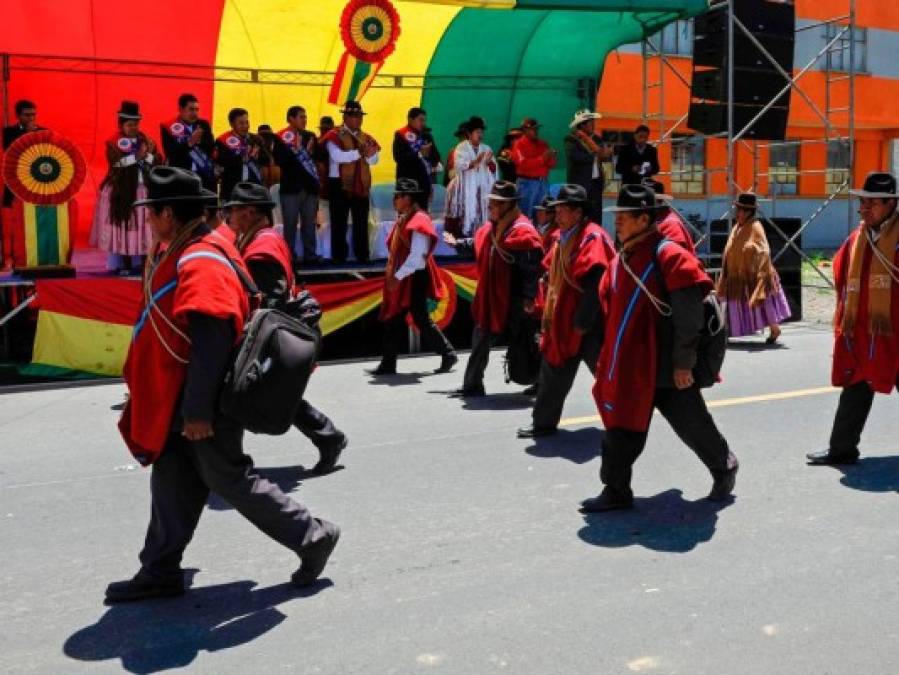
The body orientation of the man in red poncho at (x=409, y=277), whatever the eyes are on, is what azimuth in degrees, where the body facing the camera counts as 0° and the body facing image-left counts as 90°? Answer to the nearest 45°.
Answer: approximately 90°

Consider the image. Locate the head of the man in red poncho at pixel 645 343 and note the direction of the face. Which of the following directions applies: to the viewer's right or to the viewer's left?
to the viewer's left

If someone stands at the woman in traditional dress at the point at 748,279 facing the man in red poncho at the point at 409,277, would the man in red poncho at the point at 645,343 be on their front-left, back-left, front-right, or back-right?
front-left

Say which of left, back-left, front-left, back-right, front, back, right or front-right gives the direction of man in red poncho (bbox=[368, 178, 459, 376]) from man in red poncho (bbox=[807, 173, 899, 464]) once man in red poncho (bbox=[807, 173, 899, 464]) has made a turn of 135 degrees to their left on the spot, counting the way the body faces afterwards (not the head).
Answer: back-left

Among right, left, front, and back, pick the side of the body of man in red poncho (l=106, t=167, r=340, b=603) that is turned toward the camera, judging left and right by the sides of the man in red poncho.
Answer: left

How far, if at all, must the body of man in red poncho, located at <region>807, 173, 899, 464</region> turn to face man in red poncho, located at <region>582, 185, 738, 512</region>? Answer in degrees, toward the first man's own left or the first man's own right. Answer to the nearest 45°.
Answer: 0° — they already face them

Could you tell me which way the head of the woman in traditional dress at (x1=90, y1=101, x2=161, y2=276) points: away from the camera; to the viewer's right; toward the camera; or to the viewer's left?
toward the camera

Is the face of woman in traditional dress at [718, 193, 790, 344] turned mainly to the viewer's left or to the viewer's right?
to the viewer's left

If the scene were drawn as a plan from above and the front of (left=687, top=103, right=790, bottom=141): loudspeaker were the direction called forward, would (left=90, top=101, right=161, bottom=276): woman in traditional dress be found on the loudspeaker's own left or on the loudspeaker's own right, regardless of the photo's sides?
on the loudspeaker's own right

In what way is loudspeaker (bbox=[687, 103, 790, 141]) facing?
toward the camera

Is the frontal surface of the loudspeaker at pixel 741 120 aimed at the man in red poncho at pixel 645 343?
yes

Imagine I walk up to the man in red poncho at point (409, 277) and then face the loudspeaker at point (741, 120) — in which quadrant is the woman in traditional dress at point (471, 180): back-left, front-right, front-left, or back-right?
front-left

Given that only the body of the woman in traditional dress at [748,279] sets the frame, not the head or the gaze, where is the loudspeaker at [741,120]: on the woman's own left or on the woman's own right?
on the woman's own right

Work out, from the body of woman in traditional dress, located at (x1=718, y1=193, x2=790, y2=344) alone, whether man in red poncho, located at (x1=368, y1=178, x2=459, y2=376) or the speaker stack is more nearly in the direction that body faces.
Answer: the man in red poncho
